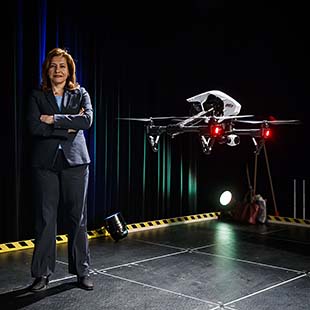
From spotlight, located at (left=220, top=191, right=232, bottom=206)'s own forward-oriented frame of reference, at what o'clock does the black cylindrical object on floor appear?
The black cylindrical object on floor is roughly at 1 o'clock from the spotlight.

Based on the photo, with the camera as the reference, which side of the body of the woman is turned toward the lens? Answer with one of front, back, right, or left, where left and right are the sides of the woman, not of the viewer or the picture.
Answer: front

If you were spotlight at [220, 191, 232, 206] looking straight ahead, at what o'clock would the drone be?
The drone is roughly at 12 o'clock from the spotlight.

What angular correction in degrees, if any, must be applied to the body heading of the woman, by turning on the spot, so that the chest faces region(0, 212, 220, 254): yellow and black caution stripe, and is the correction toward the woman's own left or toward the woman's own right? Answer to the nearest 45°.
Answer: approximately 180°

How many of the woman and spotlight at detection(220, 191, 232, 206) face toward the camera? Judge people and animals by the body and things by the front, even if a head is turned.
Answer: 2

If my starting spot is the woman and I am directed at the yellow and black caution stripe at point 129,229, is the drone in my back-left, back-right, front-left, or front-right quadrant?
front-right

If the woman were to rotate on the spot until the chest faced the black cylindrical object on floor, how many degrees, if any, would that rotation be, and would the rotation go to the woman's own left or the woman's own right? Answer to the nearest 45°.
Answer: approximately 180°

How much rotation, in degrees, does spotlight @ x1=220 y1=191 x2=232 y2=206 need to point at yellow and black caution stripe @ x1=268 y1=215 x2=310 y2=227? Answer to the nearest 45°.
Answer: approximately 90° to its left

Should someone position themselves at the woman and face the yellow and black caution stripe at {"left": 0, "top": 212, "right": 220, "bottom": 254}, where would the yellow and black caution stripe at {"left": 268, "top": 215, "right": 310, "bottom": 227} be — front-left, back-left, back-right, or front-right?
front-right

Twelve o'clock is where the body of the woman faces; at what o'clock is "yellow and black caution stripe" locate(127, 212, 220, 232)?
The yellow and black caution stripe is roughly at 7 o'clock from the woman.
